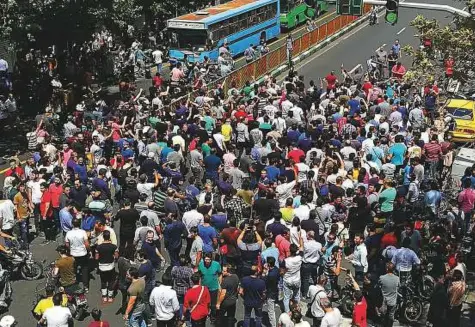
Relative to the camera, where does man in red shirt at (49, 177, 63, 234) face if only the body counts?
toward the camera

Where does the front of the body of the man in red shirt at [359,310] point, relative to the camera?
away from the camera

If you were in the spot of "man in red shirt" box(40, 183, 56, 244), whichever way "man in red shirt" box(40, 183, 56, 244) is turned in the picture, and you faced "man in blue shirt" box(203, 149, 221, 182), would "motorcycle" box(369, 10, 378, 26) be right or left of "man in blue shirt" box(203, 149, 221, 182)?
left

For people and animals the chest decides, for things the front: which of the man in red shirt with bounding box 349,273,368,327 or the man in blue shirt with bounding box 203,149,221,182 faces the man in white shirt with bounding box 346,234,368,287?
the man in red shirt

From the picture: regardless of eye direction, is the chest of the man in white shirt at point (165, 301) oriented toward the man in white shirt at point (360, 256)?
no

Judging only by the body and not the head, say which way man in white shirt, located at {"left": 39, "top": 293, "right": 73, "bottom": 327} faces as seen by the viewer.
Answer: away from the camera

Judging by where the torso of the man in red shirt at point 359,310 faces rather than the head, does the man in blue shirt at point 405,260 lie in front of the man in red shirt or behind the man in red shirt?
in front

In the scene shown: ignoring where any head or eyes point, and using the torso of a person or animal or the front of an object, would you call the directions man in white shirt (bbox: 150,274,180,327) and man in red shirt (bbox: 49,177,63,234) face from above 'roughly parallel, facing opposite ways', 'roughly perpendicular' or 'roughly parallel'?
roughly parallel, facing opposite ways

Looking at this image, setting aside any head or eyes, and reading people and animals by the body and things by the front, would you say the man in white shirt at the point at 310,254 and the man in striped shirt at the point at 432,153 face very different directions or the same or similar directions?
same or similar directions

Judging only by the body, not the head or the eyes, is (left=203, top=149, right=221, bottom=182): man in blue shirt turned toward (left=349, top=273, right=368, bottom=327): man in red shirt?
no

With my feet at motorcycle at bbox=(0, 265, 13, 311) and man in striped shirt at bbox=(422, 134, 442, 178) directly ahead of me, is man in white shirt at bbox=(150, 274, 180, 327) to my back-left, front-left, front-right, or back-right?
front-right
